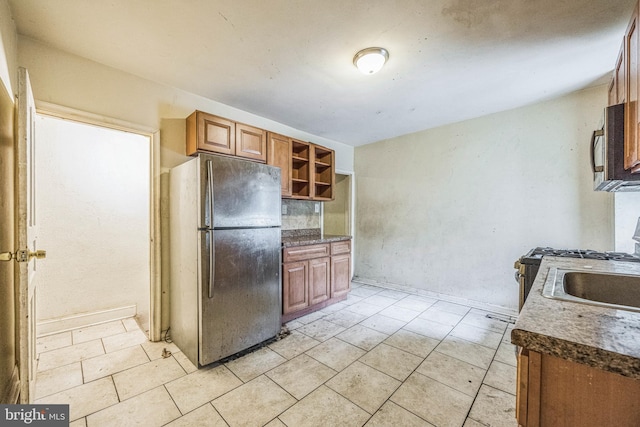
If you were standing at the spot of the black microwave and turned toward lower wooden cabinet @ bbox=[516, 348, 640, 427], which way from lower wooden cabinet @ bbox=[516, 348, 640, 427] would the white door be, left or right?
right

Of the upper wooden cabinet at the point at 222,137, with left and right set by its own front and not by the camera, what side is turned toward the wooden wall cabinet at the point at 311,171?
left

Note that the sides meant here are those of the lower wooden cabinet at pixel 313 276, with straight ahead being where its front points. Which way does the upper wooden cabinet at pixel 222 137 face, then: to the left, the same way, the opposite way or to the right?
the same way

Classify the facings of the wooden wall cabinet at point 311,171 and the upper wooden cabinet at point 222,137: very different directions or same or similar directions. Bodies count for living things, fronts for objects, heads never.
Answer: same or similar directions

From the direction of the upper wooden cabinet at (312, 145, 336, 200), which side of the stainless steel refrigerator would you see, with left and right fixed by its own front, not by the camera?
left

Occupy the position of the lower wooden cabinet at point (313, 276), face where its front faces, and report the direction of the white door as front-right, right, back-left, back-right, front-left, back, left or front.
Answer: right

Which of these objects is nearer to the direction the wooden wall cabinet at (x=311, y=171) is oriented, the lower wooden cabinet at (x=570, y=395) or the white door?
the lower wooden cabinet

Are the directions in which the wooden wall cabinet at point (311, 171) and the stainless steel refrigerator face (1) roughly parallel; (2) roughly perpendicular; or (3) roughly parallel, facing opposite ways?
roughly parallel

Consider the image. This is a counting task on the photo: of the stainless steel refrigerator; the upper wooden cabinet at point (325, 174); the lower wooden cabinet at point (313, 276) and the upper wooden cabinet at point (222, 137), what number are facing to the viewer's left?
0

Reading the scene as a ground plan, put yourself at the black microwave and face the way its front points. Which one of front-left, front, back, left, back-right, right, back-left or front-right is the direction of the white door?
front-left

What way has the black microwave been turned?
to the viewer's left

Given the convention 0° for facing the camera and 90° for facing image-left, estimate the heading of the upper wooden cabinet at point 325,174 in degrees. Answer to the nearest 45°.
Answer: approximately 315°

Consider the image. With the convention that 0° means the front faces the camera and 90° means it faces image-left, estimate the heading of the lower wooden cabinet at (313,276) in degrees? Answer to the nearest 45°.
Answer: approximately 315°

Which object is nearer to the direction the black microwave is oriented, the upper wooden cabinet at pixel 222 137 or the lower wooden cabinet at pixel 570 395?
the upper wooden cabinet

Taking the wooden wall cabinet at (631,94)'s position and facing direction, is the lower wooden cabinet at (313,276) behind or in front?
in front

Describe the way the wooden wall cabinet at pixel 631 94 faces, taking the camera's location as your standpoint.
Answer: facing to the left of the viewer

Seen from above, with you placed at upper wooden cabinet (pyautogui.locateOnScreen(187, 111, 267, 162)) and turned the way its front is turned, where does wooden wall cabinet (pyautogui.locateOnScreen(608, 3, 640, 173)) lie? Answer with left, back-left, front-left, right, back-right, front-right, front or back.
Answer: front
